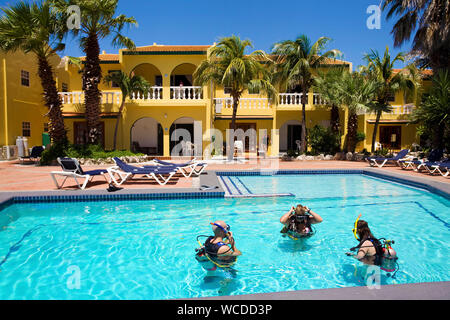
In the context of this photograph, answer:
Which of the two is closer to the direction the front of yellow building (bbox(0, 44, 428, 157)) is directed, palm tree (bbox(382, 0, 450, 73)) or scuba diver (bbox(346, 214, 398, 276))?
the scuba diver

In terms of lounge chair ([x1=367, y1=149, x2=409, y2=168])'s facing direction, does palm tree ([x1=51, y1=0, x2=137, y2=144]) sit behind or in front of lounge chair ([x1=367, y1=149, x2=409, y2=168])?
in front

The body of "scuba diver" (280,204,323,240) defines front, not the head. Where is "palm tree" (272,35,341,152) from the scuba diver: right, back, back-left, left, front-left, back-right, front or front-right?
back

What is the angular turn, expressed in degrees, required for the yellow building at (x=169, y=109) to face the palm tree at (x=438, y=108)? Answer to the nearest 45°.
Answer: approximately 45° to its left

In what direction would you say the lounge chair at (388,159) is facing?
to the viewer's left

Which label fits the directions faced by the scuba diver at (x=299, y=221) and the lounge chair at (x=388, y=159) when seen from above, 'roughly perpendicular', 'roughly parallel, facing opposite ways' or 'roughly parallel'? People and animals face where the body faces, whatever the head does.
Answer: roughly perpendicular

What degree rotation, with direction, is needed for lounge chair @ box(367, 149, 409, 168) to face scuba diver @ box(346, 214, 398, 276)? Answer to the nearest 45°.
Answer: approximately 90° to its left

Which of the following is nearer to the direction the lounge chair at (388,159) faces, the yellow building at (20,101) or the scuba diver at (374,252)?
the yellow building

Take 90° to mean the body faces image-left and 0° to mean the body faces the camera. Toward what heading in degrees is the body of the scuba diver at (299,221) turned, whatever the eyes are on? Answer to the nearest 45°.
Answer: approximately 0°

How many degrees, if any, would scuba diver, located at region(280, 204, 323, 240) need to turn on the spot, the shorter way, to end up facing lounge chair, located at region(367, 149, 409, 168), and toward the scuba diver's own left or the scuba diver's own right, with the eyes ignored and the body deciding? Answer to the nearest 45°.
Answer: approximately 180°

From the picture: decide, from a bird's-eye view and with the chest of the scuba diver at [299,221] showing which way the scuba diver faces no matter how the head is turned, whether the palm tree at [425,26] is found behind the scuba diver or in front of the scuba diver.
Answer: behind
